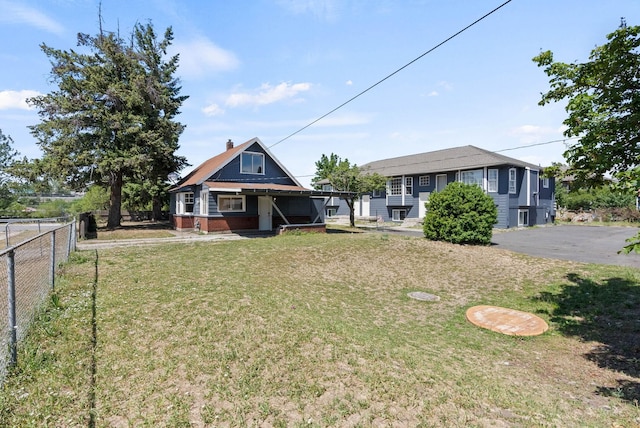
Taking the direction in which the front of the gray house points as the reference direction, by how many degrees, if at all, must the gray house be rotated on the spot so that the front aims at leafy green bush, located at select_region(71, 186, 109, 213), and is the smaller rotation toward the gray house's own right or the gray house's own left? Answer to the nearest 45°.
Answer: approximately 45° to the gray house's own right

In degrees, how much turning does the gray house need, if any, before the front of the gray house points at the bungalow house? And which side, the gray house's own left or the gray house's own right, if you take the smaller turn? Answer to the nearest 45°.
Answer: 0° — it already faces it

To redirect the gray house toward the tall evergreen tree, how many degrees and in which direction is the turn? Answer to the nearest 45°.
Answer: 0° — it already faces it

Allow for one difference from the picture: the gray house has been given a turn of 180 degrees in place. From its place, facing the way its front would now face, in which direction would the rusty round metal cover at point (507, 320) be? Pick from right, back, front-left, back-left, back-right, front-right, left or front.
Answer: back-right

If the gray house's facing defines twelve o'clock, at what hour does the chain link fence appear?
The chain link fence is roughly at 11 o'clock from the gray house.

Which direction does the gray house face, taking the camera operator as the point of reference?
facing the viewer and to the left of the viewer

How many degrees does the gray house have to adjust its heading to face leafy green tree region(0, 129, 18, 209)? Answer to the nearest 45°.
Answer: approximately 45° to its right

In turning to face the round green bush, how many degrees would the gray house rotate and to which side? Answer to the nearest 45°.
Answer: approximately 45° to its left

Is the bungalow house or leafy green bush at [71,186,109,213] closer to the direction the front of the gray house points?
the bungalow house
